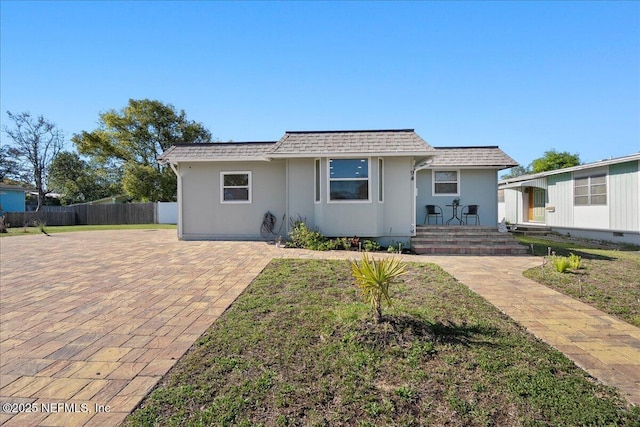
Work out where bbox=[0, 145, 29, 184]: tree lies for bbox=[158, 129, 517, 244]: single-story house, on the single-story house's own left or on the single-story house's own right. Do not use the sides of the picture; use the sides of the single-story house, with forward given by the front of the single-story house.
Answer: on the single-story house's own right

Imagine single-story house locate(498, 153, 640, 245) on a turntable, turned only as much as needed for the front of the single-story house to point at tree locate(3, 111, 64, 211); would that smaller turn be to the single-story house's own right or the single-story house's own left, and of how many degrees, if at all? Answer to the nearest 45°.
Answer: approximately 45° to the single-story house's own right

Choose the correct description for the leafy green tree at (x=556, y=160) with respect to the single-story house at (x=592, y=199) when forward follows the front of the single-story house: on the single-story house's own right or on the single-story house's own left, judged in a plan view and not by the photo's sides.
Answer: on the single-story house's own right

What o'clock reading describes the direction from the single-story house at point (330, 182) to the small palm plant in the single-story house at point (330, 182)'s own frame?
The small palm plant is roughly at 12 o'clock from the single-story house.

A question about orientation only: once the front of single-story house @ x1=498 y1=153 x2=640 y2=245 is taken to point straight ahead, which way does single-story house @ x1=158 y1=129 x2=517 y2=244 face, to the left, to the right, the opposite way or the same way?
to the left

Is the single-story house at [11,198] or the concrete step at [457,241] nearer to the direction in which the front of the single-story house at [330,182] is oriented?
the concrete step

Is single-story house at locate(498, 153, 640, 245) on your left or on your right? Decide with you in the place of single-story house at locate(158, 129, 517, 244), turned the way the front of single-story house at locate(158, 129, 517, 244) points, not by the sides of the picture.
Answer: on your left

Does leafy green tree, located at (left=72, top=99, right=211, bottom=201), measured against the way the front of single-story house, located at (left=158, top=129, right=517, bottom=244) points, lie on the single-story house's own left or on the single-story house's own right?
on the single-story house's own right

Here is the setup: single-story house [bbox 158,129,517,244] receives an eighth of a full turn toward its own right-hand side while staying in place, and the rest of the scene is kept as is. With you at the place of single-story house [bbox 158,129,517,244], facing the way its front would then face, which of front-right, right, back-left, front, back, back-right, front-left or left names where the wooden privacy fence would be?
right

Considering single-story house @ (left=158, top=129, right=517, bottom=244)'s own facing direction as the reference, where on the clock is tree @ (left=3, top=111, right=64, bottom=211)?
The tree is roughly at 4 o'clock from the single-story house.
